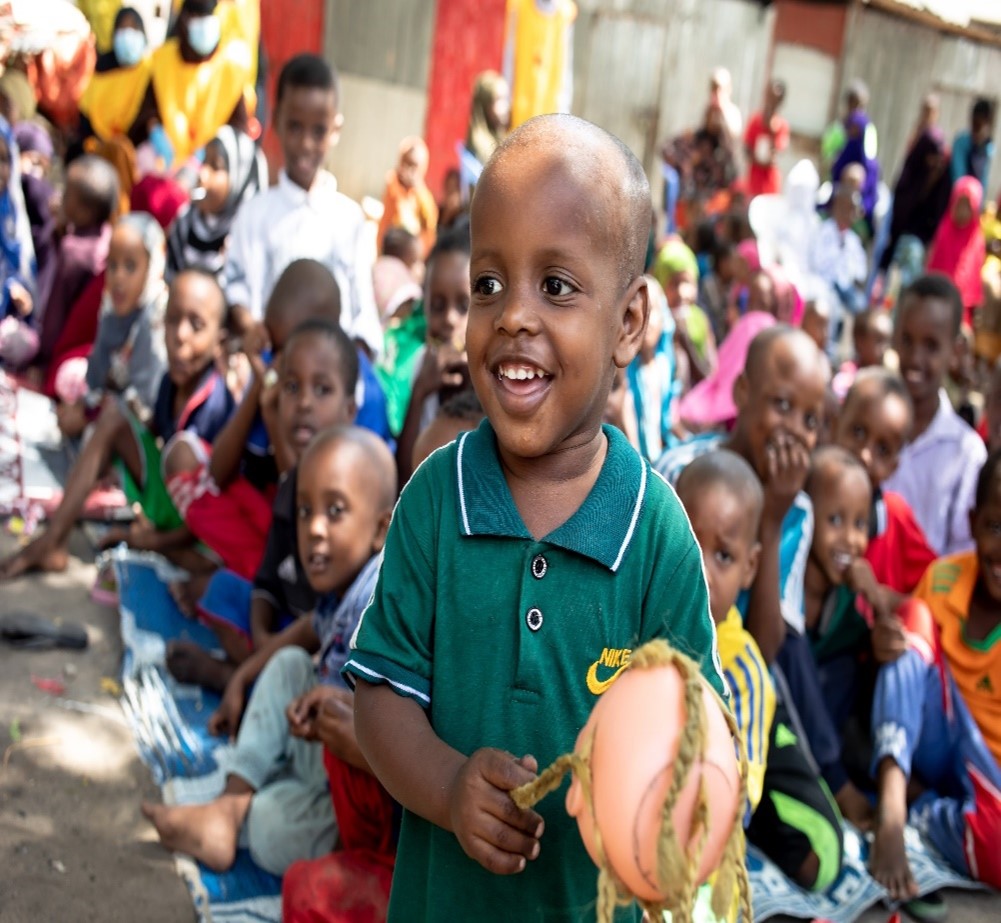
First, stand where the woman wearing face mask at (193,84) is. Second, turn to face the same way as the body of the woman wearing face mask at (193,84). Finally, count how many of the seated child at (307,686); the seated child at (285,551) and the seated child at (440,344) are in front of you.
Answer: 3

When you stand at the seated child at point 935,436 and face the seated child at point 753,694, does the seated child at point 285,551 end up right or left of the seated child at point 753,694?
right

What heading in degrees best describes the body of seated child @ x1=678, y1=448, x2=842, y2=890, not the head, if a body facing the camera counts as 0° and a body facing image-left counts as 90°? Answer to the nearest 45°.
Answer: approximately 45°

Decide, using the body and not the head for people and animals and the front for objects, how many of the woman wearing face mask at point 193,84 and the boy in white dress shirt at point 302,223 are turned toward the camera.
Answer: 2

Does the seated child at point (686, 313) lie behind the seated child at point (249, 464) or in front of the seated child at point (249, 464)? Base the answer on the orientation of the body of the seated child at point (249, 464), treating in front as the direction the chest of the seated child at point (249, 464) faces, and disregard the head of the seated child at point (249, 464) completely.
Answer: behind

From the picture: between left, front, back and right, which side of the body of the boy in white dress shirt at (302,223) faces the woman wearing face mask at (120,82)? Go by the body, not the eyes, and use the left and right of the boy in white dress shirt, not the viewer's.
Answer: back

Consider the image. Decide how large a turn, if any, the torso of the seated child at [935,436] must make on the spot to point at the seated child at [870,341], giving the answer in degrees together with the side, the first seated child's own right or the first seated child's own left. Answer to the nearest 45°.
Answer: approximately 135° to the first seated child's own right

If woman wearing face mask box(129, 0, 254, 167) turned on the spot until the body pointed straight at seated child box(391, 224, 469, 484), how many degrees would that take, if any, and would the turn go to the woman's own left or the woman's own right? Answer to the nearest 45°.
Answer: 0° — they already face them
